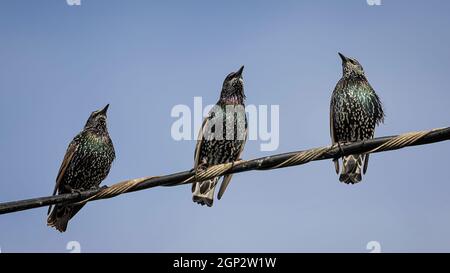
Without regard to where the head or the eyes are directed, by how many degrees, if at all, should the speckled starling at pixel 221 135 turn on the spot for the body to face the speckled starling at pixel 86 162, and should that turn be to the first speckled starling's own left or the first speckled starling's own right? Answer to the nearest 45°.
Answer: approximately 135° to the first speckled starling's own right

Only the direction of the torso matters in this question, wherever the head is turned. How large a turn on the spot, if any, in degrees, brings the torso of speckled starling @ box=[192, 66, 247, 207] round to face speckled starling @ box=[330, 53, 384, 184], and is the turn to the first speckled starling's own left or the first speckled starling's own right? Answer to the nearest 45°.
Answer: approximately 45° to the first speckled starling's own left

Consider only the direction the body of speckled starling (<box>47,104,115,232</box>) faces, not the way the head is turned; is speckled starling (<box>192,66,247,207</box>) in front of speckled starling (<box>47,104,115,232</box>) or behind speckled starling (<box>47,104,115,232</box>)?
in front

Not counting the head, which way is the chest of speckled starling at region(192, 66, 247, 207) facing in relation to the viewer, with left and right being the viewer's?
facing the viewer and to the right of the viewer

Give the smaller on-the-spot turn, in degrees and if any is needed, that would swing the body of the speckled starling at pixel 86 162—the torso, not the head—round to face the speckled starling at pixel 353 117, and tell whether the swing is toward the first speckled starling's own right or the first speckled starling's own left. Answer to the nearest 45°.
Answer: approximately 45° to the first speckled starling's own left

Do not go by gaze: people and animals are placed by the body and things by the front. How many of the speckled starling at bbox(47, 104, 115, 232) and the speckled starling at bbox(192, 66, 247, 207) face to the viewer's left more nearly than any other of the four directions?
0
